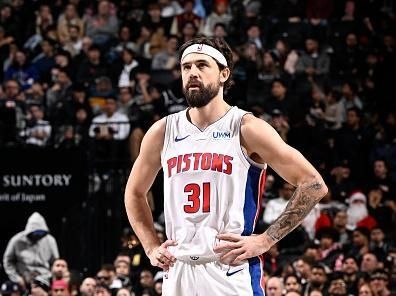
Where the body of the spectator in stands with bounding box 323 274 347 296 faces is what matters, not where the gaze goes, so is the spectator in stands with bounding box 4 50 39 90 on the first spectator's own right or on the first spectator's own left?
on the first spectator's own right

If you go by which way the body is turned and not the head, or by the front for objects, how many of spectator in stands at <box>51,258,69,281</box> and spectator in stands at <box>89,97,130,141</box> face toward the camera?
2

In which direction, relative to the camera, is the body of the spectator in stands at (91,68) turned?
toward the camera

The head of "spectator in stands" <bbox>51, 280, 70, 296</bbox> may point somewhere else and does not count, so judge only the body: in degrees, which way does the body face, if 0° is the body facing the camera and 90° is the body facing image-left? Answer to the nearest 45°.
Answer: approximately 0°

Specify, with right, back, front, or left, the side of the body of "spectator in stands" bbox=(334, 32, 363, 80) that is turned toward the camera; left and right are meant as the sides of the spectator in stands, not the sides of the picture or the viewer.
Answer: front
